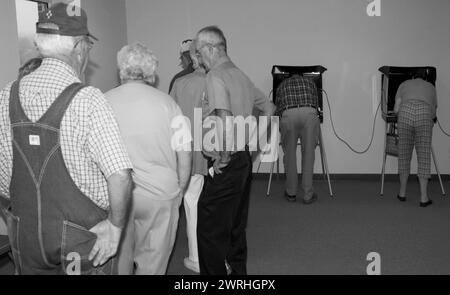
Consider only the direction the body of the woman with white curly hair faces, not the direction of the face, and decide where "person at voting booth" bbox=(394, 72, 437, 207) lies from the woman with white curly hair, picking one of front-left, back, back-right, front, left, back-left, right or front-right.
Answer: front-right

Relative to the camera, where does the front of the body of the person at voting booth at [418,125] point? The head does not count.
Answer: away from the camera

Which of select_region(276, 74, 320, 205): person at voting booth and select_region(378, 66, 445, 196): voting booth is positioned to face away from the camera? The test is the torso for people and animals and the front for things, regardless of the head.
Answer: the person at voting booth

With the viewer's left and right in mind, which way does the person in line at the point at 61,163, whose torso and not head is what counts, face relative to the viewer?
facing away from the viewer and to the right of the viewer

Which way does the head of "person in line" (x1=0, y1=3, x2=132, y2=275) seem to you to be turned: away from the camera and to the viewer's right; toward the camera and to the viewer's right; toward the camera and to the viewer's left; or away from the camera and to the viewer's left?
away from the camera and to the viewer's right

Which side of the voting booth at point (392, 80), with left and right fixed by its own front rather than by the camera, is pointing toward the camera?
front

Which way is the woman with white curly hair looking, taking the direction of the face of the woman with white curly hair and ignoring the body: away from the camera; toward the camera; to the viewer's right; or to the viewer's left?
away from the camera

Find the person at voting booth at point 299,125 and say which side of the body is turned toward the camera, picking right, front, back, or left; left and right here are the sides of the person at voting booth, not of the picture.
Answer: back

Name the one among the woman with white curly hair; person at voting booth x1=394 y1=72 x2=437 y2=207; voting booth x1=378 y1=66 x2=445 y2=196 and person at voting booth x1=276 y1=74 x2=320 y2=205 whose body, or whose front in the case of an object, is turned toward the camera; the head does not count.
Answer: the voting booth

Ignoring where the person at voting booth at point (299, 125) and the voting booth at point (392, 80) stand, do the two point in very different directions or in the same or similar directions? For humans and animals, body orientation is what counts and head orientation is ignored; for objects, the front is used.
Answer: very different directions

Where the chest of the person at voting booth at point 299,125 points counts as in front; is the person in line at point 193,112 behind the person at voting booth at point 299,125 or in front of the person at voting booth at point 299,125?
behind
